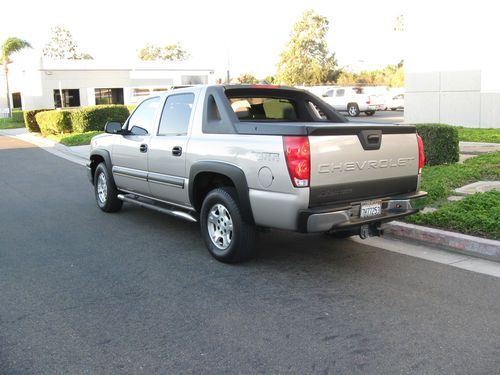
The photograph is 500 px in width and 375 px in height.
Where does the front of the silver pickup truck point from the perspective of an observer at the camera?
facing away from the viewer and to the left of the viewer

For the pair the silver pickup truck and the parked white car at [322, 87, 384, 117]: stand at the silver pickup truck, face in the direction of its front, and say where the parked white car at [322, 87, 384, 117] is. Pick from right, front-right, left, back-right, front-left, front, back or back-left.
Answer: front-right

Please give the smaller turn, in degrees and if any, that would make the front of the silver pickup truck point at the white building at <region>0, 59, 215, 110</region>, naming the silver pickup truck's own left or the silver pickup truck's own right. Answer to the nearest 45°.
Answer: approximately 45° to the silver pickup truck's own right

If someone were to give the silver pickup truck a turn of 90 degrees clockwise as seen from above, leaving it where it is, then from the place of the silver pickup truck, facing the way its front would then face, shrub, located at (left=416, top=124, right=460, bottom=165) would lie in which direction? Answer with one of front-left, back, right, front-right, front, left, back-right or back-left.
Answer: front

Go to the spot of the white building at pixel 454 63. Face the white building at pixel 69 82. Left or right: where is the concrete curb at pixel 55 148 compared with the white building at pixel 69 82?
left

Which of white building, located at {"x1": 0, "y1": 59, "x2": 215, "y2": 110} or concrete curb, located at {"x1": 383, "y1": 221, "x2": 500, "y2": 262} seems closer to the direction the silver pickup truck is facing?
the white building

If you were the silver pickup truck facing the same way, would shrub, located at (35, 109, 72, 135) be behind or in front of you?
in front

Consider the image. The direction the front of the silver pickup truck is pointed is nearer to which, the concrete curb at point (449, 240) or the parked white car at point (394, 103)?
the parked white car

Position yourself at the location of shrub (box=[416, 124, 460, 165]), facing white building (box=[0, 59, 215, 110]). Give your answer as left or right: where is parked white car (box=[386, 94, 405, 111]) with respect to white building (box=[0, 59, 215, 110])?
right

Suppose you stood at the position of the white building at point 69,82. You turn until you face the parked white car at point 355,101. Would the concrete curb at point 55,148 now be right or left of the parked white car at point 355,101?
right

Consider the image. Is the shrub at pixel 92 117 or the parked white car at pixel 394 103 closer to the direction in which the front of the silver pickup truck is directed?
the shrub

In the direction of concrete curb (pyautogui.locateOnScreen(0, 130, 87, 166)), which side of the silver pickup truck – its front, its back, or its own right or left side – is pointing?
front

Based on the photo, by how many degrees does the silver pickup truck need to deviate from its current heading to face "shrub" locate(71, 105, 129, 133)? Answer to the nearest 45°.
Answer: approximately 45° to its right

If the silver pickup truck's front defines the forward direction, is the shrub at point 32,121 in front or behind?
in front
